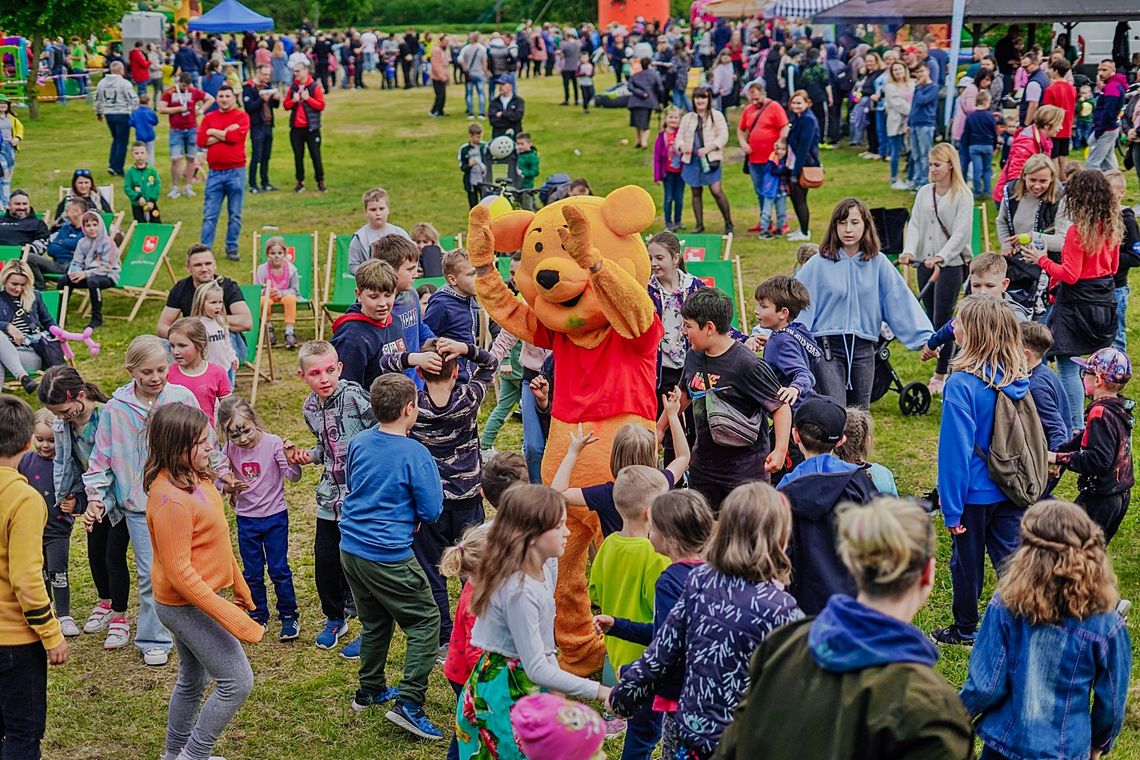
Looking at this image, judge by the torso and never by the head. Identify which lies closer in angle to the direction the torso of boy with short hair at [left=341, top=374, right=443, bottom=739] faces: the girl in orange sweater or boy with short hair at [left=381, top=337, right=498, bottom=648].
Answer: the boy with short hair

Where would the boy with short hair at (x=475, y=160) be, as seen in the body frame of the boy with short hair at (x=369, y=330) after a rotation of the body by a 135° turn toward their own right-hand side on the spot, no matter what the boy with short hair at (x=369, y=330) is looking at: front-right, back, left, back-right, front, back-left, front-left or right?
right

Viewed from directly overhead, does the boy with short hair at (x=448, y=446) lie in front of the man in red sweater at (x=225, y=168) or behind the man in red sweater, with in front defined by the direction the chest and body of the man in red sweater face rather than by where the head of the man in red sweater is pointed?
in front

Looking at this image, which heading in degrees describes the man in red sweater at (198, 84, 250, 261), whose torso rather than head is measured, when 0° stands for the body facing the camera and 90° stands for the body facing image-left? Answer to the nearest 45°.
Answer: approximately 0°

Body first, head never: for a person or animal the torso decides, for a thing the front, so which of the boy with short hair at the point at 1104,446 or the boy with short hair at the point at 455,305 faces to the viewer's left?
the boy with short hair at the point at 1104,446

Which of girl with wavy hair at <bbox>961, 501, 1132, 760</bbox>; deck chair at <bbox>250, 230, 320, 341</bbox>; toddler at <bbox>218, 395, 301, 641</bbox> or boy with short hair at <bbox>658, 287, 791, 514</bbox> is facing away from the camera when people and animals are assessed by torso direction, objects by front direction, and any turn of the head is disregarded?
the girl with wavy hair

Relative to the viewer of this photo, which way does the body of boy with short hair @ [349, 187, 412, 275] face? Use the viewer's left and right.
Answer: facing the viewer

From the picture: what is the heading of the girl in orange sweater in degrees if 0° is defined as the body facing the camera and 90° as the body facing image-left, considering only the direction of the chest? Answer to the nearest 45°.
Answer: approximately 270°

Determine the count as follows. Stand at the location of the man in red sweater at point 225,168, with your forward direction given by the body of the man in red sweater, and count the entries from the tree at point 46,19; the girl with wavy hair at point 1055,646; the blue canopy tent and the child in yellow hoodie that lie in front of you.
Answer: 2

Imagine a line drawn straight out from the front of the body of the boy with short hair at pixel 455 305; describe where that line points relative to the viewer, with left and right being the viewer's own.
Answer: facing the viewer and to the right of the viewer

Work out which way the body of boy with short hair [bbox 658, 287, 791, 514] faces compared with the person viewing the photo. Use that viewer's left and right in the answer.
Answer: facing the viewer and to the left of the viewer

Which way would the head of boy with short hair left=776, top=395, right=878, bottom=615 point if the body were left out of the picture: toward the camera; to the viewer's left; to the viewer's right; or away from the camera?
away from the camera

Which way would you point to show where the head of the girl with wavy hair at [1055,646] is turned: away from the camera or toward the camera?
away from the camera

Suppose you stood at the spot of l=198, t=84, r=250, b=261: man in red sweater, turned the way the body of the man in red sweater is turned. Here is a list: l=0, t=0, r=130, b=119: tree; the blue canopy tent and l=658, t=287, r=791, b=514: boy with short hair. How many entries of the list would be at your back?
2

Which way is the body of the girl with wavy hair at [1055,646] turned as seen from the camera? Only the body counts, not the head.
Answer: away from the camera

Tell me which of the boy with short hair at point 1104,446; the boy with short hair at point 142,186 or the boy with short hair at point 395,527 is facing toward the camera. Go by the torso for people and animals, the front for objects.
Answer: the boy with short hair at point 142,186

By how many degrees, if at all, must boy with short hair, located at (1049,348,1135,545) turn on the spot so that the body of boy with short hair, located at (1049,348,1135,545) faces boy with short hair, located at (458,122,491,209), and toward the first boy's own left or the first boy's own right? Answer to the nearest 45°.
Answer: approximately 45° to the first boy's own right

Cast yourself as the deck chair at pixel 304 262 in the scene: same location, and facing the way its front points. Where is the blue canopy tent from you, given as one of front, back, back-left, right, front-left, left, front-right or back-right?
back
